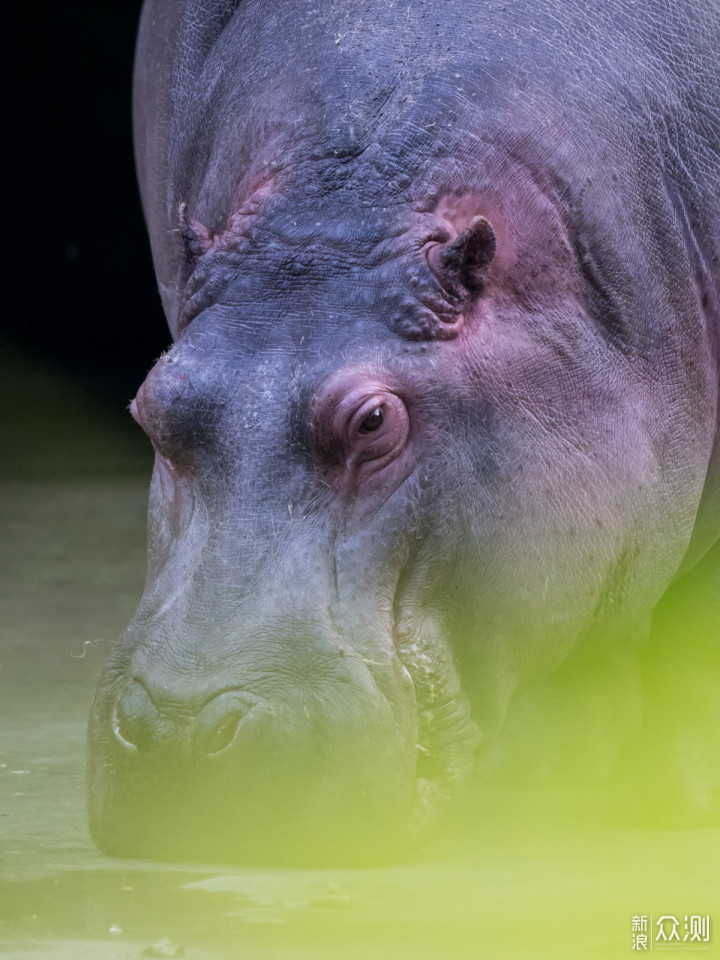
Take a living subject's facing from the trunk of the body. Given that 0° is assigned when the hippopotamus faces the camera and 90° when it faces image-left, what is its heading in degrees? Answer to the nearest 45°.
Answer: approximately 45°
